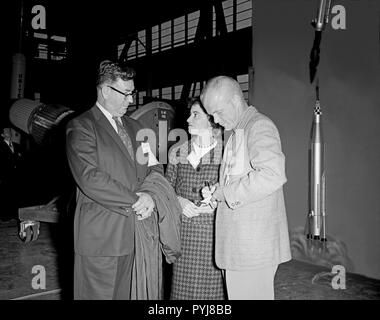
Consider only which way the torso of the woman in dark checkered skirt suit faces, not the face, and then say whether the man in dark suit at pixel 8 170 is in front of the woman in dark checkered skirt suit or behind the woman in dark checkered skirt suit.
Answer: behind

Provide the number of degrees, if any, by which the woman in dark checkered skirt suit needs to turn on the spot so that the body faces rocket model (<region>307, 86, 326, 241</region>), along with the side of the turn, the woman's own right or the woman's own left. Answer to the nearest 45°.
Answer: approximately 135° to the woman's own left

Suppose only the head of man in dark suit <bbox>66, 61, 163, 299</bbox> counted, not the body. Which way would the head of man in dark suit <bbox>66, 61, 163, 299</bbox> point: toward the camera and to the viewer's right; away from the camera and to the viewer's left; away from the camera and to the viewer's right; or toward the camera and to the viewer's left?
toward the camera and to the viewer's right

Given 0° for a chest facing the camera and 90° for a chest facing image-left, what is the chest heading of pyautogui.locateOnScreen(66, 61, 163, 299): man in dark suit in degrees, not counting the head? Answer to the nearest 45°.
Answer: approximately 315°

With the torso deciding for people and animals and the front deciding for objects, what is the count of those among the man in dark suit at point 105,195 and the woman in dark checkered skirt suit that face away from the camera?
0
